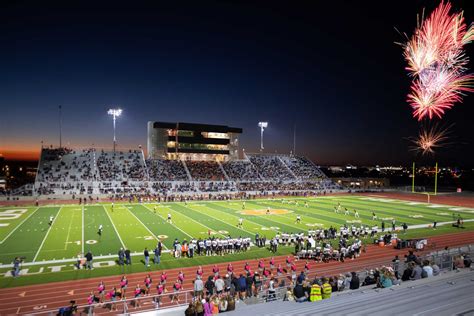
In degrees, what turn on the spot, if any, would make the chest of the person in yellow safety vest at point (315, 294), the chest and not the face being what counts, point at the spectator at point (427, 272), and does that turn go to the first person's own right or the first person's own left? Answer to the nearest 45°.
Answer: approximately 45° to the first person's own right

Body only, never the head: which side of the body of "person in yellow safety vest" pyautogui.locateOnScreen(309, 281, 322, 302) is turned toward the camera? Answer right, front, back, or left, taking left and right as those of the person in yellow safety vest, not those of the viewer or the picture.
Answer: back
